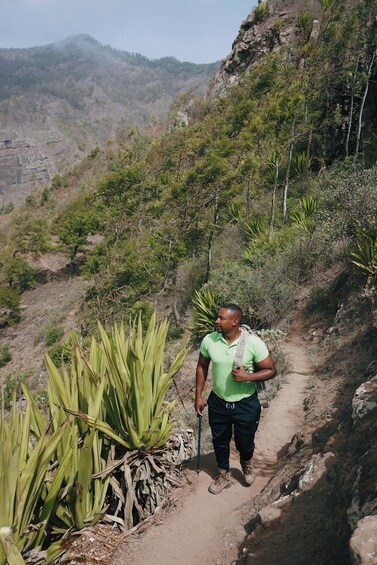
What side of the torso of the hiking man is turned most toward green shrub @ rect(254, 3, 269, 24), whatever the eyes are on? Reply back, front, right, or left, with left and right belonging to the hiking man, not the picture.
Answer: back

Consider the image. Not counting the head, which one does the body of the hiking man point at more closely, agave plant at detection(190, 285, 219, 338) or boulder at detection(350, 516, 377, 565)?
the boulder

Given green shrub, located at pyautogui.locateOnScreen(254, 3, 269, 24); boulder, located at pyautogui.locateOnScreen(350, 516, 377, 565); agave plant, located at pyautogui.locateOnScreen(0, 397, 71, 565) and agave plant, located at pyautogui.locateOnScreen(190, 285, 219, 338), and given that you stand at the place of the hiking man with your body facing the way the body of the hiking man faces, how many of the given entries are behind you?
2

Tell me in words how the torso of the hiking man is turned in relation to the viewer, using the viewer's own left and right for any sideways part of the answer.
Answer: facing the viewer

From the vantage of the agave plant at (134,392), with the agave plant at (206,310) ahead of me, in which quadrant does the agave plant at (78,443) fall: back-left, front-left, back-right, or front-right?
back-left

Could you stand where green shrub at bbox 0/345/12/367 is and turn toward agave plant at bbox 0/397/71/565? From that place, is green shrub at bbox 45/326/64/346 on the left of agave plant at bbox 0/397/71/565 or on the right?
left

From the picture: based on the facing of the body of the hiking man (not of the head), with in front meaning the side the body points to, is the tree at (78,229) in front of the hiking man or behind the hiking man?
behind
